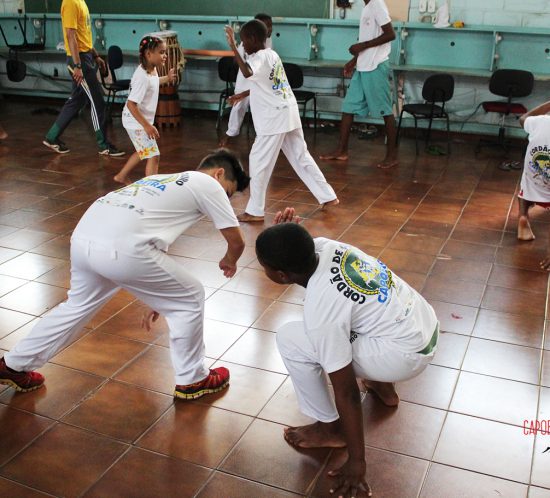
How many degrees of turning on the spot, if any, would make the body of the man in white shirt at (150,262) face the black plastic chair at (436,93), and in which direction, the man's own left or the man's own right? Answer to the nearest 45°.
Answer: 0° — they already face it

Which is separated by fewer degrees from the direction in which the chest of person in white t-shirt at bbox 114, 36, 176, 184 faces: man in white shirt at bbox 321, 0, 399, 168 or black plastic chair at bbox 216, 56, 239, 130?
the man in white shirt

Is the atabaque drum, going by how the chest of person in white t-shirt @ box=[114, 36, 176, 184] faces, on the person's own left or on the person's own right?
on the person's own left

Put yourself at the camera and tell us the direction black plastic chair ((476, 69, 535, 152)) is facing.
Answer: facing the viewer and to the left of the viewer

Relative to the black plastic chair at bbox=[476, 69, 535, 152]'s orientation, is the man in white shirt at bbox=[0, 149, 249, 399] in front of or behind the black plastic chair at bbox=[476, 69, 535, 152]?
in front
